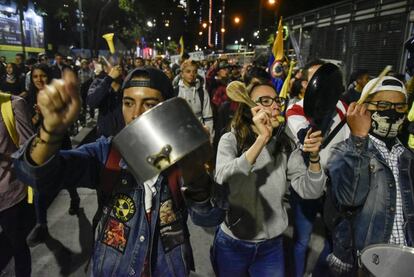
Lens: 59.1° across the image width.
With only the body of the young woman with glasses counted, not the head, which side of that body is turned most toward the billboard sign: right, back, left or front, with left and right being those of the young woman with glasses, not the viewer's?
back

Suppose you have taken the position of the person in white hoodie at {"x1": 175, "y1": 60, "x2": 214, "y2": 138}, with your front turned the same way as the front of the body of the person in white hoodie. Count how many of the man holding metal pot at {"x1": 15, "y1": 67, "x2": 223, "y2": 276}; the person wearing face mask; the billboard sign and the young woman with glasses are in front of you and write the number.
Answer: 3

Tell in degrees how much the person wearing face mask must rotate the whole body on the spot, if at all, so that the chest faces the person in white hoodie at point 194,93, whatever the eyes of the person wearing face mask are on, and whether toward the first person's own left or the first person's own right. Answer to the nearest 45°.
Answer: approximately 180°

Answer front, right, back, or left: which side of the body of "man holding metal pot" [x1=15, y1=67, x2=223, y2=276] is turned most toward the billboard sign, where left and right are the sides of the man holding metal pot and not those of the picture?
back

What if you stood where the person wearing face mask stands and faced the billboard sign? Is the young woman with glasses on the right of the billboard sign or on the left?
left

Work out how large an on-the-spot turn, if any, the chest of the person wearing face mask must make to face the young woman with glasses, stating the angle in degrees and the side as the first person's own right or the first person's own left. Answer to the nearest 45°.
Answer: approximately 135° to the first person's own right

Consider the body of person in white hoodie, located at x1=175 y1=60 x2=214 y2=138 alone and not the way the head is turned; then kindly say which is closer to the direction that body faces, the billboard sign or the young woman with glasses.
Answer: the young woman with glasses

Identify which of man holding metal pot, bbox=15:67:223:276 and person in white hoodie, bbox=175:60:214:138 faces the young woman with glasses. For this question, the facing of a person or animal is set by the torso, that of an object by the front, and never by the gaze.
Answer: the person in white hoodie

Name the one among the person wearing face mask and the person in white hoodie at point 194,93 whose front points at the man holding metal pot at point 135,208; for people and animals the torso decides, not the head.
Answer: the person in white hoodie

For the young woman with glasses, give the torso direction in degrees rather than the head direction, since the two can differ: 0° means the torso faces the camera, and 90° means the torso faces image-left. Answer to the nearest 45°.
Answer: approximately 315°

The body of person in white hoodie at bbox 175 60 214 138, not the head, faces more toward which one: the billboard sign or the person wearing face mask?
the person wearing face mask

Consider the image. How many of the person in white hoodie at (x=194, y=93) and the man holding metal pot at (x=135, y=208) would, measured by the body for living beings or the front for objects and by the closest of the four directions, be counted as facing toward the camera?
2
